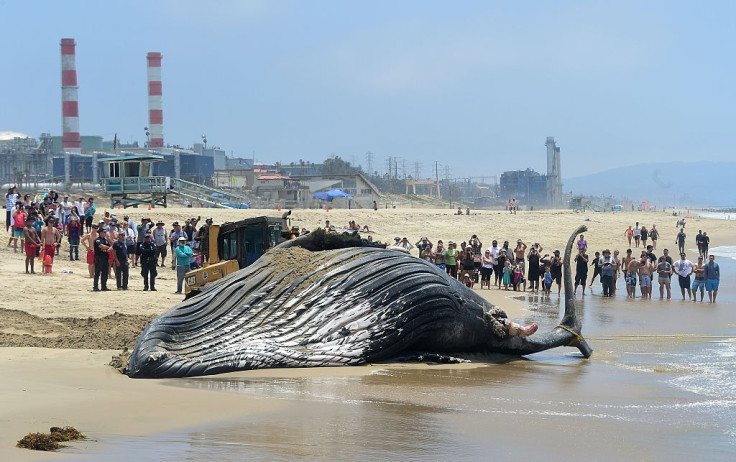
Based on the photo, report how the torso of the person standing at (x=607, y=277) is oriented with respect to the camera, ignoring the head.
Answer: toward the camera

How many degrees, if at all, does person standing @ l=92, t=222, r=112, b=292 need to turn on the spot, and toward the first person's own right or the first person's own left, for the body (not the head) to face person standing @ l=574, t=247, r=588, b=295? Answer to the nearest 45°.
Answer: approximately 45° to the first person's own left

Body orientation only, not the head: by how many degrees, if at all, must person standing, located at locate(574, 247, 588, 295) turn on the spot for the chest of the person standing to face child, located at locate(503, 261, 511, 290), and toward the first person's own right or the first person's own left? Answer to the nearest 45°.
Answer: approximately 90° to the first person's own right

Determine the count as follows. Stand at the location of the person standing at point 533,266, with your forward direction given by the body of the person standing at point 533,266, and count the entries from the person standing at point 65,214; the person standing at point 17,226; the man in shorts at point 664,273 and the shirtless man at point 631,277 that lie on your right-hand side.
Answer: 2

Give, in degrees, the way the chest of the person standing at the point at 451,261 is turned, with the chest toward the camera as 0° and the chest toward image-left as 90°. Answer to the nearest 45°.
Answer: approximately 0°

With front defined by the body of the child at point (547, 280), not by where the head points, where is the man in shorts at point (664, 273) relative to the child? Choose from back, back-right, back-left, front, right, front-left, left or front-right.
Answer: left

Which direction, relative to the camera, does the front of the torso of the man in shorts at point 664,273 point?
toward the camera

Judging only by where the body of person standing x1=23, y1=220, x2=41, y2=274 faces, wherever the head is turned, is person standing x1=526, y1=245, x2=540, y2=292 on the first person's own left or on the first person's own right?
on the first person's own left

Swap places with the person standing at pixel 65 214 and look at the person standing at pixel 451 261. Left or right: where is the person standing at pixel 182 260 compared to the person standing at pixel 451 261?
right

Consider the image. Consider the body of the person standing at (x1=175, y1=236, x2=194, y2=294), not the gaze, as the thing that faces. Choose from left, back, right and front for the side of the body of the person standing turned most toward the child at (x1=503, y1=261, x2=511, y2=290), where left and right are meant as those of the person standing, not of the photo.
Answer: left

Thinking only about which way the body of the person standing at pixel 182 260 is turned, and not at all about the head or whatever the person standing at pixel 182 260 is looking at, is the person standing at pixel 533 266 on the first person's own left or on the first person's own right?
on the first person's own left

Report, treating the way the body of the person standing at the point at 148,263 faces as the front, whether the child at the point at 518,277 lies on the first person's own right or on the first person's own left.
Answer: on the first person's own left

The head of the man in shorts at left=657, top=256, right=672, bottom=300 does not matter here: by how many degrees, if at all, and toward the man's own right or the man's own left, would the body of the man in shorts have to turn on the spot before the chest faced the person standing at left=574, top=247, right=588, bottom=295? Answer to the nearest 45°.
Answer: approximately 90° to the man's own right

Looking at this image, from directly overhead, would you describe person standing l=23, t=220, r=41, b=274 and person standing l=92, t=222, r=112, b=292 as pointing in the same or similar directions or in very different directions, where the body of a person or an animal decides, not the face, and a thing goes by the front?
same or similar directions

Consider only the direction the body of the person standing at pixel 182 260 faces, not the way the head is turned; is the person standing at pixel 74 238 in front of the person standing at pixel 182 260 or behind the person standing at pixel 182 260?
behind
